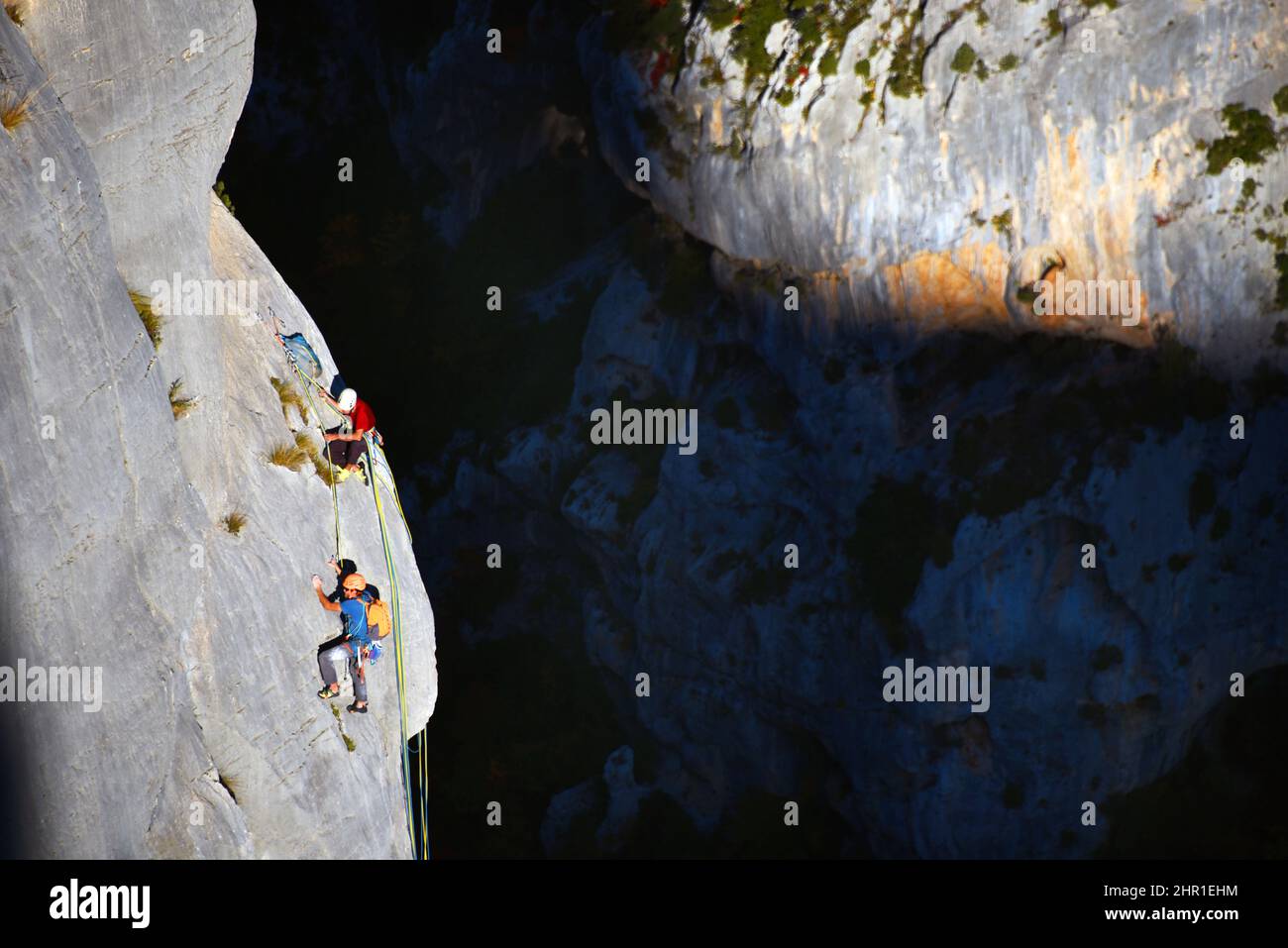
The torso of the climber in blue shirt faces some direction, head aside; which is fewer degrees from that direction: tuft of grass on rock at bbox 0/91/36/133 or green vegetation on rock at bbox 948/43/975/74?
the tuft of grass on rock

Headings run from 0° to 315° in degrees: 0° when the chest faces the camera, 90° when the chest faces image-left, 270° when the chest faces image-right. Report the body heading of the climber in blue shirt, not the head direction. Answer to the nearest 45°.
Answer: approximately 90°
